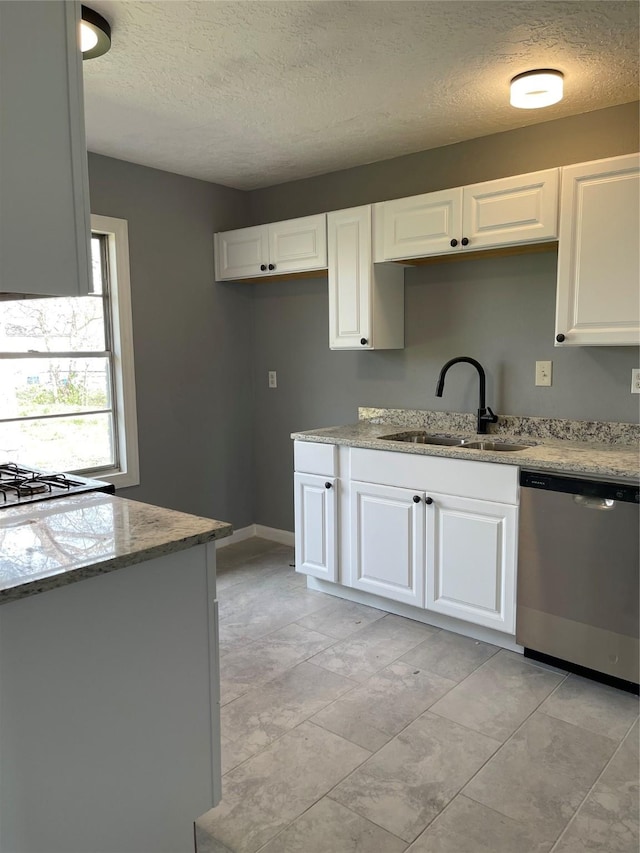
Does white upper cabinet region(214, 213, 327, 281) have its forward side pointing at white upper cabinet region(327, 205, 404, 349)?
no

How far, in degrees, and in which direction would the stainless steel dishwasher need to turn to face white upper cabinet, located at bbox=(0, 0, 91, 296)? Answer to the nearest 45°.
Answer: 0° — it already faces it

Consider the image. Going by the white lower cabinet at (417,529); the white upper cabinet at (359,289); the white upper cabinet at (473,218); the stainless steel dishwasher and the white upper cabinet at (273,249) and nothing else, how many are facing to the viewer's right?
0

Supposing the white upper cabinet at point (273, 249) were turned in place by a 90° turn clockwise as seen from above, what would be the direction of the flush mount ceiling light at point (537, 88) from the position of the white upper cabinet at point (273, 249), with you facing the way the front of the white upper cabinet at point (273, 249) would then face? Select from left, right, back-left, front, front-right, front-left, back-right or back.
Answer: back

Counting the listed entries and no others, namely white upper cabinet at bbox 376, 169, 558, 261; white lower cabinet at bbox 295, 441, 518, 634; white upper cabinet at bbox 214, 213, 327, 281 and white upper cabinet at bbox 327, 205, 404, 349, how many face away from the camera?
0

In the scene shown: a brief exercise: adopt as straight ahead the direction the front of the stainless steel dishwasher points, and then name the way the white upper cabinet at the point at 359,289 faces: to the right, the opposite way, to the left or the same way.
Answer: the same way

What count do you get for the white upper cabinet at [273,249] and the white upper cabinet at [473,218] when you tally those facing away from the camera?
0

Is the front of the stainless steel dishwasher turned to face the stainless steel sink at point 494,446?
no

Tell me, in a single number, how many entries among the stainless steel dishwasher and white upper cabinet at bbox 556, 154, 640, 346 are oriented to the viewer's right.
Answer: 0

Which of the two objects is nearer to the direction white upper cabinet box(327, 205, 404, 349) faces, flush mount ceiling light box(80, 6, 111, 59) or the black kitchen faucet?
the flush mount ceiling light

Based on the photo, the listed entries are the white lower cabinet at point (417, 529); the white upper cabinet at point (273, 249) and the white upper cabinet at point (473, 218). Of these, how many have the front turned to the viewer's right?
0

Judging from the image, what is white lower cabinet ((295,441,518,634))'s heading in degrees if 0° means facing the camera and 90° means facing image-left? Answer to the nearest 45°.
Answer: approximately 45°

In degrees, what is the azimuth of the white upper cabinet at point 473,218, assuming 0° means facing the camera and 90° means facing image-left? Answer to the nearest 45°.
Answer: approximately 45°

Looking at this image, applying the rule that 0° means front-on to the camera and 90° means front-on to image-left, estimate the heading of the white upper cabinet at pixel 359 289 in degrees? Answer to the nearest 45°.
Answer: approximately 45°

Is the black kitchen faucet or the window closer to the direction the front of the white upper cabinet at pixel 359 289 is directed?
the window

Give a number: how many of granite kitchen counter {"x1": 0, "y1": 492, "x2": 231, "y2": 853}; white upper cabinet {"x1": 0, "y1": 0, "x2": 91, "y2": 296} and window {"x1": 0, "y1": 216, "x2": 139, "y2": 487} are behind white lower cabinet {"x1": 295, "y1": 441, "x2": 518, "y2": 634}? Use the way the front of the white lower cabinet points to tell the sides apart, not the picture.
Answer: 0

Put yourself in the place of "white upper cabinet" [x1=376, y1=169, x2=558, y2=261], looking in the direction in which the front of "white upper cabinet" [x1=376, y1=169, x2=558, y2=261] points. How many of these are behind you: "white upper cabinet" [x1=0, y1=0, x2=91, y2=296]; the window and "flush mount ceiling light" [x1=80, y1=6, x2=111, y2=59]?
0
